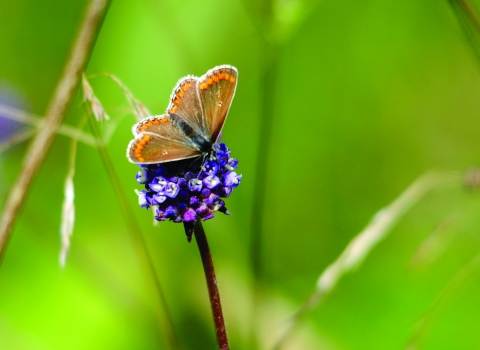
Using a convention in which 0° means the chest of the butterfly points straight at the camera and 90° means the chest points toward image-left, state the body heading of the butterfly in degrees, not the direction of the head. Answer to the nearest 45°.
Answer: approximately 315°

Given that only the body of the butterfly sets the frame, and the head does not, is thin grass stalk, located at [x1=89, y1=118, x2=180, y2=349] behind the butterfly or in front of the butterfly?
behind
